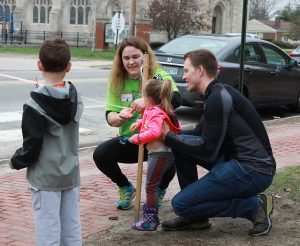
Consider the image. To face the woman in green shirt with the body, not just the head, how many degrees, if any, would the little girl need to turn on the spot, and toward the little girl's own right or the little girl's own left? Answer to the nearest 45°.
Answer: approximately 45° to the little girl's own right

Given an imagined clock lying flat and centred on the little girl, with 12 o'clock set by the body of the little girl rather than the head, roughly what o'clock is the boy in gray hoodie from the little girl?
The boy in gray hoodie is roughly at 10 o'clock from the little girl.

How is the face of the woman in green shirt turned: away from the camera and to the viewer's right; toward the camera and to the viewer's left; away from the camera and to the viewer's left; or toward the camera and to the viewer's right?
toward the camera and to the viewer's right

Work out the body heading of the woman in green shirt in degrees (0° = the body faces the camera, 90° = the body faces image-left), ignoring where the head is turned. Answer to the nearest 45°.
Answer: approximately 0°

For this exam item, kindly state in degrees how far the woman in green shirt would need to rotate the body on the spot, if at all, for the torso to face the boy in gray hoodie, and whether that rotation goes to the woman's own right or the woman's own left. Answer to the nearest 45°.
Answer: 0° — they already face them

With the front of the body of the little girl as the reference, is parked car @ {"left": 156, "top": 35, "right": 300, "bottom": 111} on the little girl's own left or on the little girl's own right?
on the little girl's own right

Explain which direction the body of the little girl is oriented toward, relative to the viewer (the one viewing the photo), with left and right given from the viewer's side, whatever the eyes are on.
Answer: facing to the left of the viewer

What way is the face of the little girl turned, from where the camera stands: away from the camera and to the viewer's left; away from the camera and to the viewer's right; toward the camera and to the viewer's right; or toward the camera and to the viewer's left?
away from the camera and to the viewer's left

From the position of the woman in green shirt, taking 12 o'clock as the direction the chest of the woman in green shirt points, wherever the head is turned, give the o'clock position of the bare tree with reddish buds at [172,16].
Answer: The bare tree with reddish buds is roughly at 6 o'clock from the woman in green shirt.
